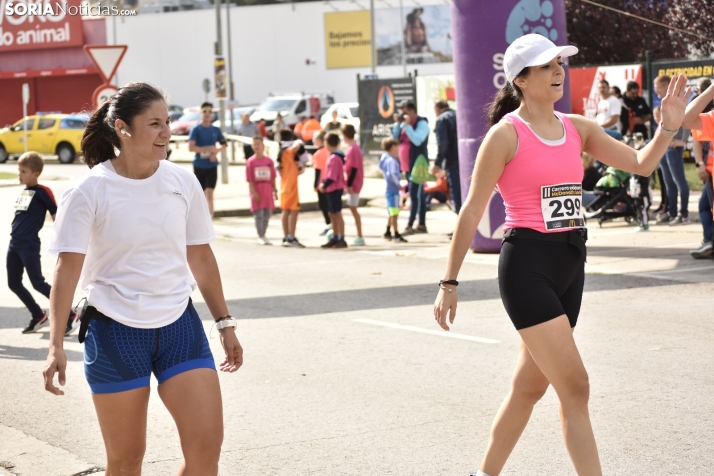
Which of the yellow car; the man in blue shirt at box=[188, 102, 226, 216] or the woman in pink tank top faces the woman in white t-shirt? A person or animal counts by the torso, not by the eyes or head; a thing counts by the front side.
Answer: the man in blue shirt

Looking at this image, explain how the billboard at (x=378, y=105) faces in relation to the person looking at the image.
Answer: facing the viewer

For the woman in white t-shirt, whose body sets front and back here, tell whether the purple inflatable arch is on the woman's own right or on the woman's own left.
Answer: on the woman's own left

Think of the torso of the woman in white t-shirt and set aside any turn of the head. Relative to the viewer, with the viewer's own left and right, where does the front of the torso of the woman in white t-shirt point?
facing the viewer and to the right of the viewer

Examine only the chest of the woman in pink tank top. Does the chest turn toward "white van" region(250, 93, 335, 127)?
no

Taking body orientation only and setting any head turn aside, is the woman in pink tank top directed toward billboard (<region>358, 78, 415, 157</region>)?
no

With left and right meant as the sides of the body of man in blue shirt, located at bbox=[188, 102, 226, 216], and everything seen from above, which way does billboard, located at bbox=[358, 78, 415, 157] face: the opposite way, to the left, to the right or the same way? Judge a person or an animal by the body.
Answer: the same way

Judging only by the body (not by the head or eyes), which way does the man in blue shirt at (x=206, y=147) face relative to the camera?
toward the camera

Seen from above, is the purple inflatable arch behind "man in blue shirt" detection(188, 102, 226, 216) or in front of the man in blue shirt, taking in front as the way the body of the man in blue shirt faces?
in front

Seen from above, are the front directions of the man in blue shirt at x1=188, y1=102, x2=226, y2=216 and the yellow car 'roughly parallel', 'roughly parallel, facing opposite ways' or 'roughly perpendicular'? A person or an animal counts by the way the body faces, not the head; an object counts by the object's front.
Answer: roughly perpendicular

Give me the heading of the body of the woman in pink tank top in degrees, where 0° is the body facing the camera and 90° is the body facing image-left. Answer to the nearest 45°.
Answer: approximately 315°

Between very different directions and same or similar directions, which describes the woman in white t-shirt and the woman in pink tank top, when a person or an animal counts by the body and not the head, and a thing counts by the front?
same or similar directions

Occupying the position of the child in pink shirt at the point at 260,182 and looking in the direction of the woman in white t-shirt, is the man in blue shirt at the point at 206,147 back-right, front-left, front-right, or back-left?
back-right

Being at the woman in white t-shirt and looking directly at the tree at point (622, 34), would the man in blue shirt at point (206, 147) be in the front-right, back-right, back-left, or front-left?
front-left

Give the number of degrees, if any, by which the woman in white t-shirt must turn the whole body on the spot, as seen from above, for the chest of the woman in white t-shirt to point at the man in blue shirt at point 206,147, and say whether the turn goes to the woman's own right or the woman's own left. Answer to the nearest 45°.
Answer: approximately 135° to the woman's own left

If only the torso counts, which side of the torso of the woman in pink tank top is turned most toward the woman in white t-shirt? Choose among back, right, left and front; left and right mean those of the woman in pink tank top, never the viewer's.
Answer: right
